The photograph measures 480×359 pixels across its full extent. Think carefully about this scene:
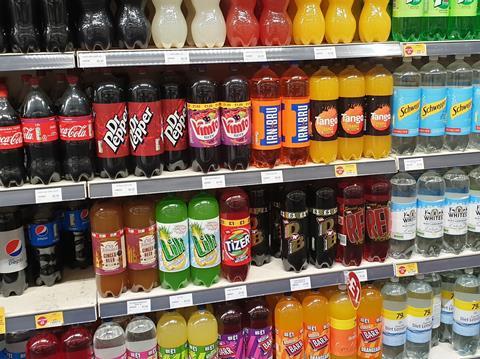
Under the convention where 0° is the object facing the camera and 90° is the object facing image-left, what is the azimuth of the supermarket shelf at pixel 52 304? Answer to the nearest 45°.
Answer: approximately 0°

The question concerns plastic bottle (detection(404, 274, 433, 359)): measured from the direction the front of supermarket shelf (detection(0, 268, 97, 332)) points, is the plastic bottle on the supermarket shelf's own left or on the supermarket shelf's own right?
on the supermarket shelf's own left

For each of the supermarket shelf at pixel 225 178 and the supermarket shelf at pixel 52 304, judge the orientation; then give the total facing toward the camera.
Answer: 2

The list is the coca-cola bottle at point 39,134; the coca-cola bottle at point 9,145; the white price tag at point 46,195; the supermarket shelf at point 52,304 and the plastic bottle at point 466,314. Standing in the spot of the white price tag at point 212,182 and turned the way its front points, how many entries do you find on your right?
4

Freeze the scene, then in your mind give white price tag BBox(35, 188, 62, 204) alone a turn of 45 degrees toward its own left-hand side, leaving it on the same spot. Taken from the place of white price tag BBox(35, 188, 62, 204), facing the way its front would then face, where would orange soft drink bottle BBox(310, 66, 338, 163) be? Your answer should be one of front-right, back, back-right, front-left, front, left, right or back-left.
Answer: front-left

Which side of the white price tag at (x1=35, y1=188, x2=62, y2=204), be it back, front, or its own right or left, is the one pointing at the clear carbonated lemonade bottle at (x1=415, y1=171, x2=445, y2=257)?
left

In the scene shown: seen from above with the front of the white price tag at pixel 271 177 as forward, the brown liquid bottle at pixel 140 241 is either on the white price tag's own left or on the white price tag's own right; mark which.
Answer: on the white price tag's own right
